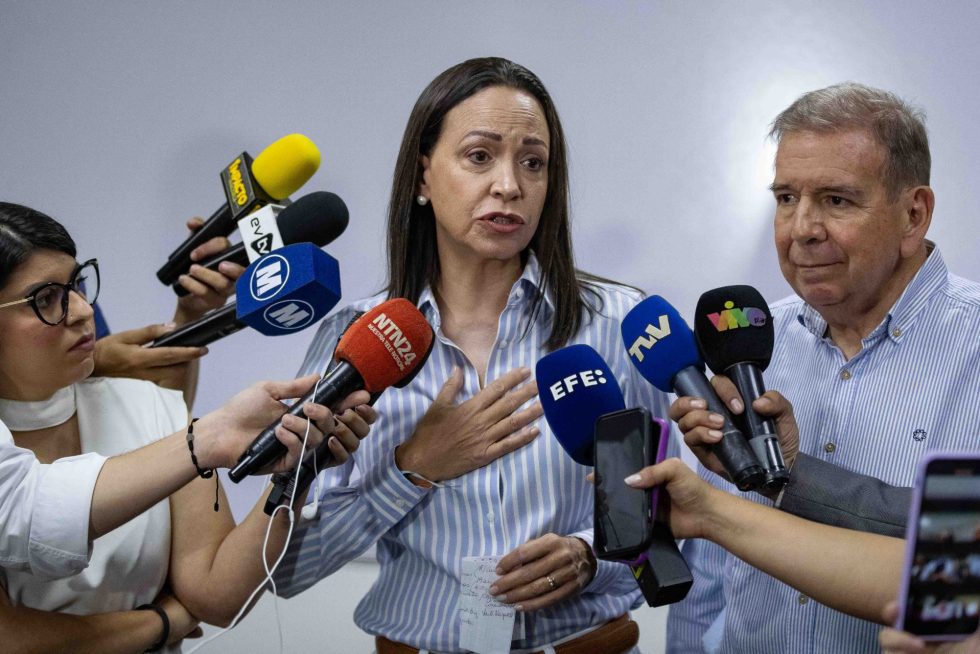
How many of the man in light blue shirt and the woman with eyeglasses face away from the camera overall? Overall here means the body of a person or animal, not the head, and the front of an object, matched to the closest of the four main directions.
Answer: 0

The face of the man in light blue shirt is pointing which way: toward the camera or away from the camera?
toward the camera

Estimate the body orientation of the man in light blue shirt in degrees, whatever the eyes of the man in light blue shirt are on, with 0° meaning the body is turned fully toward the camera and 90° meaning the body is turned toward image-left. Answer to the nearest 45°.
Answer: approximately 45°

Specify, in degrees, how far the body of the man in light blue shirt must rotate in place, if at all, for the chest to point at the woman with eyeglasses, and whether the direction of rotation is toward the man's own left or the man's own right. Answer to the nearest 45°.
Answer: approximately 45° to the man's own right

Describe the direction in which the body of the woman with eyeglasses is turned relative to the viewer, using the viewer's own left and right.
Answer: facing the viewer and to the right of the viewer

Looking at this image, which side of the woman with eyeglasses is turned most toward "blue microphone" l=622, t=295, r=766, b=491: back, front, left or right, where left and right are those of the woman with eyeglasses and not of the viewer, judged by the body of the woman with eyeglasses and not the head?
front

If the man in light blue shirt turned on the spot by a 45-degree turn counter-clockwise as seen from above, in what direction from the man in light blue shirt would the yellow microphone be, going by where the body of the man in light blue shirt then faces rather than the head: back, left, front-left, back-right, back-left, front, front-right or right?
right
